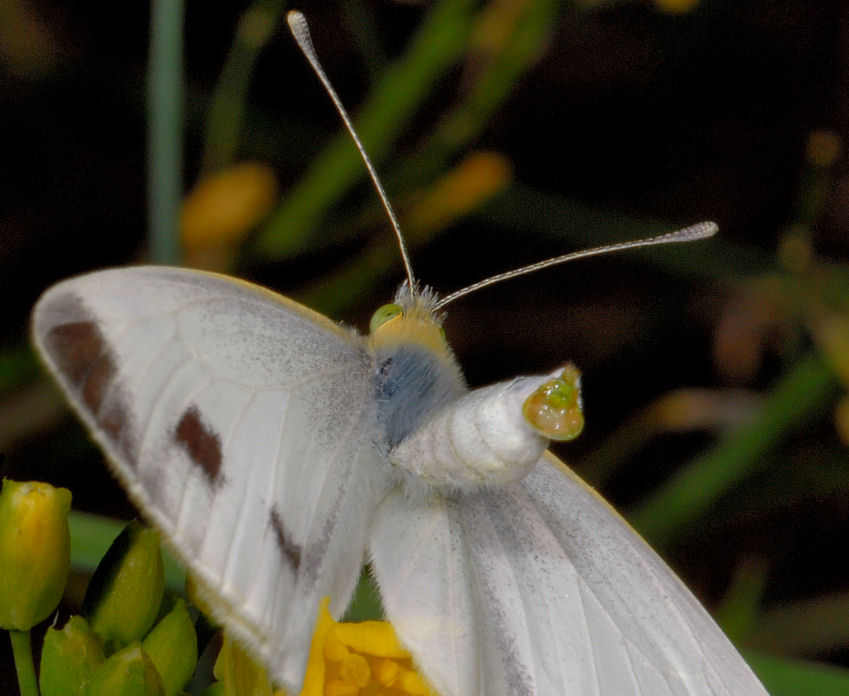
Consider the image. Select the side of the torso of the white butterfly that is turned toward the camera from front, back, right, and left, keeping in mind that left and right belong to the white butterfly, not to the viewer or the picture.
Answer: back

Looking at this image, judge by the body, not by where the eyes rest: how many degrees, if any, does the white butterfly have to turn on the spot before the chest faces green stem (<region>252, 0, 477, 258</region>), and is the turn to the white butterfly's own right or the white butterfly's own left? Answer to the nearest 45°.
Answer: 0° — it already faces it

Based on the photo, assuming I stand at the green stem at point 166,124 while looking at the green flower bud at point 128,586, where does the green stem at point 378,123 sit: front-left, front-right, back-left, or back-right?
back-left

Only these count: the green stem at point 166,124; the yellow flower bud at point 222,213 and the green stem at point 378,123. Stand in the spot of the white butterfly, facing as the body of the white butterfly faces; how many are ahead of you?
3
